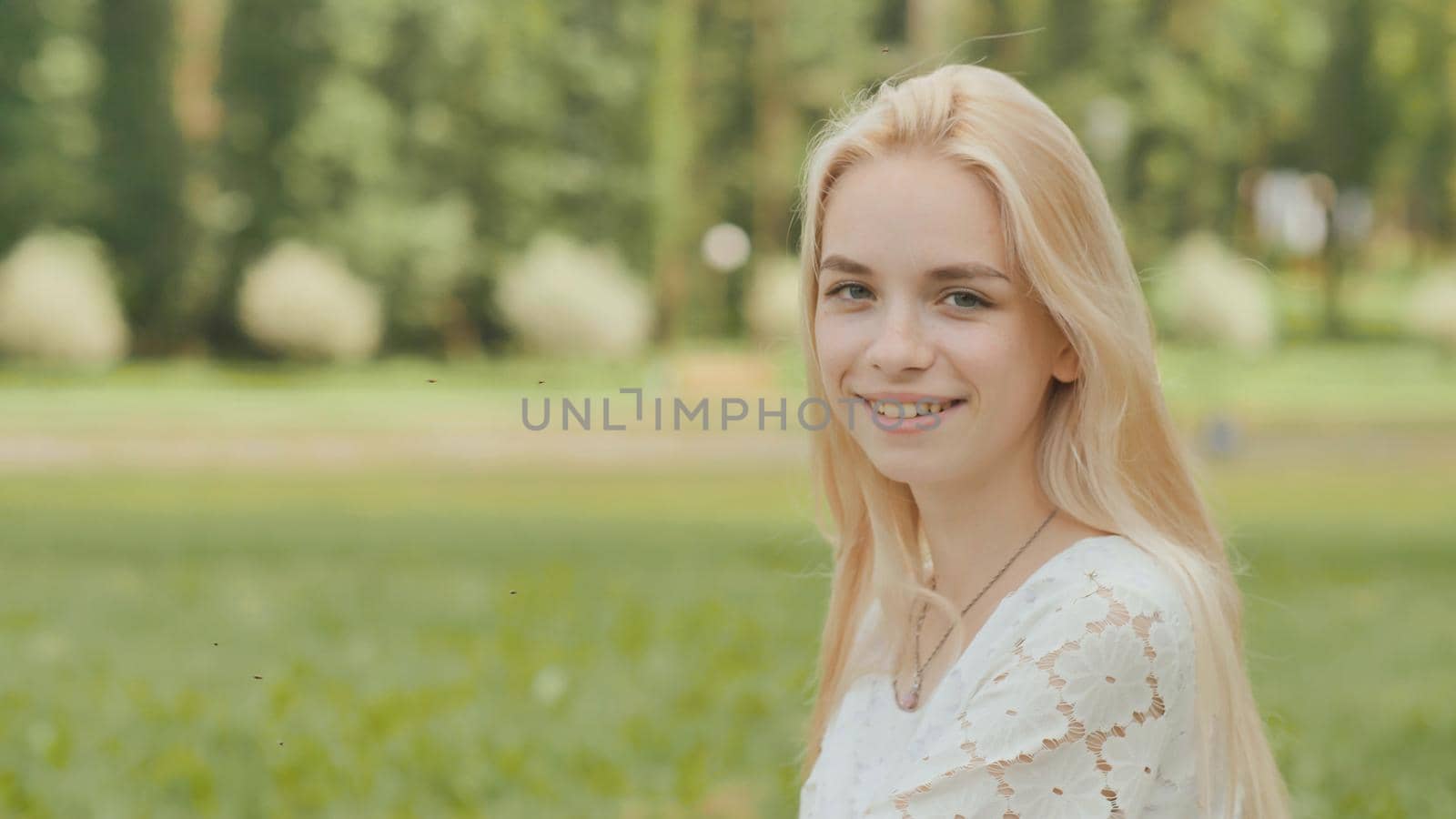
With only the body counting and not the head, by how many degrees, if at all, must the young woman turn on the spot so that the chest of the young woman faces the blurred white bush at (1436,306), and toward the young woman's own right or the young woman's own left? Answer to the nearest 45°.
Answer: approximately 135° to the young woman's own right

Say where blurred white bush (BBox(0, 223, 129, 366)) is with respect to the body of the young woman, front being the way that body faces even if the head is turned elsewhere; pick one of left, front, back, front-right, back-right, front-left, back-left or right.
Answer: right

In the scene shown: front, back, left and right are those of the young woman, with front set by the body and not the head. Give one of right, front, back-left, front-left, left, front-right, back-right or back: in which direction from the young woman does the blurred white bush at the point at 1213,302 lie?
back-right

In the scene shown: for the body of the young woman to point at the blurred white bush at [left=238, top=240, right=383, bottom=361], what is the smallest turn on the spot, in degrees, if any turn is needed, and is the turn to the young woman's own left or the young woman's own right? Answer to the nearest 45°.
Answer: approximately 90° to the young woman's own right

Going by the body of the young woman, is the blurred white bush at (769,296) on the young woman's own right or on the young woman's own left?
on the young woman's own right

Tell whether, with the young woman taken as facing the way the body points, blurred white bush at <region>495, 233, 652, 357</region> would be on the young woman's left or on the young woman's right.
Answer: on the young woman's right

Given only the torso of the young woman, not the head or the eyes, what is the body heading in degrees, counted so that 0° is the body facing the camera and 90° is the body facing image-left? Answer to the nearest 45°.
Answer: approximately 45°
